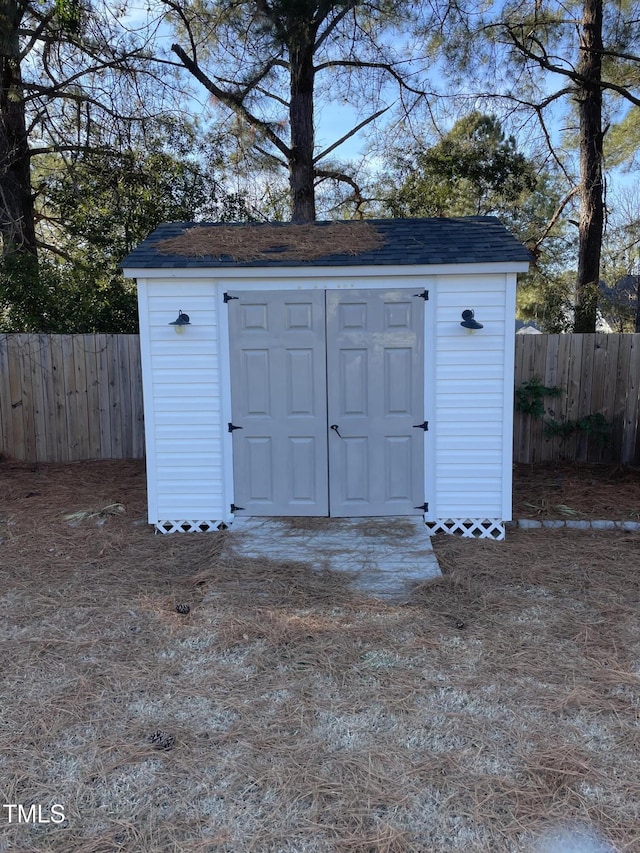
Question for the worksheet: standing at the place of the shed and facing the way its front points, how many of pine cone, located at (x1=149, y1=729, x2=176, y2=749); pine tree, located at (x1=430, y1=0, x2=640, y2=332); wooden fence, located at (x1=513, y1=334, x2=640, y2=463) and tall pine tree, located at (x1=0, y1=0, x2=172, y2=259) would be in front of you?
1

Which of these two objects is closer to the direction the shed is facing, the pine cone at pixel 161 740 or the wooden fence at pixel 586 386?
the pine cone

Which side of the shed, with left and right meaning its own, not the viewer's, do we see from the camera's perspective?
front

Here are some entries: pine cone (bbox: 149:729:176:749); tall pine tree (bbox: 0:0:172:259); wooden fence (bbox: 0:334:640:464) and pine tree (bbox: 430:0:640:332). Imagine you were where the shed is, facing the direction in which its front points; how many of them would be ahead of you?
1

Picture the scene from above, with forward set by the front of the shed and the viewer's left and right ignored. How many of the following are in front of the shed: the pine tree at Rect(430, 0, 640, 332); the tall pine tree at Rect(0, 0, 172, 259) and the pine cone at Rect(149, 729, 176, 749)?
1

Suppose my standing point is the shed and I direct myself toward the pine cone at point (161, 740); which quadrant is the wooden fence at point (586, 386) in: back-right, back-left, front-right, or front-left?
back-left

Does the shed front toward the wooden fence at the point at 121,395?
no

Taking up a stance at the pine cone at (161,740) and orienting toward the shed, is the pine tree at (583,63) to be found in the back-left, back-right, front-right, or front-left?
front-right

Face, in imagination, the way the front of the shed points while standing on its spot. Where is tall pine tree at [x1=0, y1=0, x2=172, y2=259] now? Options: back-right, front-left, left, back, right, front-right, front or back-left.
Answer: back-right

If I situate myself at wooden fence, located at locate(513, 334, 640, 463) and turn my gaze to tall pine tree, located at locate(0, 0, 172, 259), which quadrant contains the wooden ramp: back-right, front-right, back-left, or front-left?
front-left

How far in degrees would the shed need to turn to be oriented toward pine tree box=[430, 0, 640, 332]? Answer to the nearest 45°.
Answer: approximately 135° to its left

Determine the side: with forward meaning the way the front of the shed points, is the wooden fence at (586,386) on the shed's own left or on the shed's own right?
on the shed's own left

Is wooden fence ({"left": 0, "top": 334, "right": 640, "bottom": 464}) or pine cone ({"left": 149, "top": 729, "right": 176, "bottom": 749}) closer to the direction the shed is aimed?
the pine cone

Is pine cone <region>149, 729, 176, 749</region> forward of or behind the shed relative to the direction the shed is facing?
forward

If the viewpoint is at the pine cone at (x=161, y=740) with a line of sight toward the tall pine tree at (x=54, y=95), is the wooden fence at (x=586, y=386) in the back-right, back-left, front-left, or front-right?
front-right
